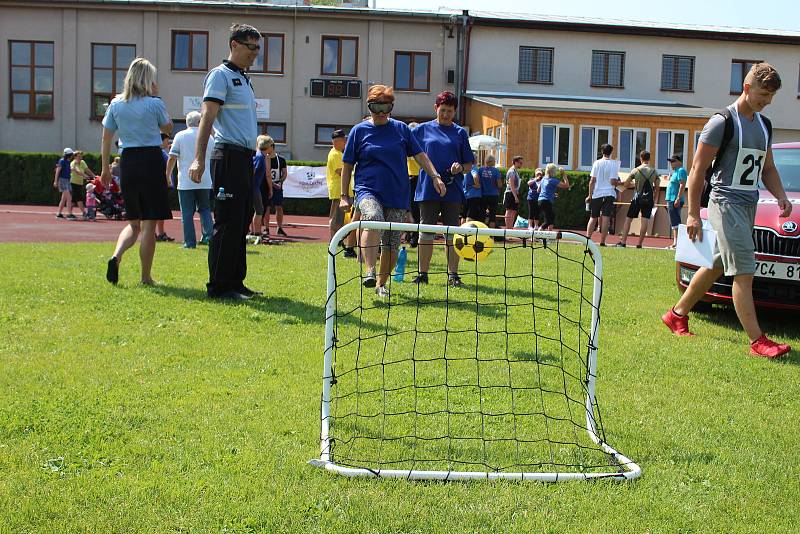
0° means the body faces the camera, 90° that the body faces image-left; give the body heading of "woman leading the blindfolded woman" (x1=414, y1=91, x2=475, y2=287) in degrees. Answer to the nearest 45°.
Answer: approximately 0°

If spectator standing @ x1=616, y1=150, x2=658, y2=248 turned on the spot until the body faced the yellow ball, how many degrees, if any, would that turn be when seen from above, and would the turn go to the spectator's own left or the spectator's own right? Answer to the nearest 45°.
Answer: approximately 180°

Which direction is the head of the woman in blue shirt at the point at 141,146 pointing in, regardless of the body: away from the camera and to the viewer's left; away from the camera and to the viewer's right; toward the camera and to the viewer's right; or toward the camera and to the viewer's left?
away from the camera and to the viewer's right

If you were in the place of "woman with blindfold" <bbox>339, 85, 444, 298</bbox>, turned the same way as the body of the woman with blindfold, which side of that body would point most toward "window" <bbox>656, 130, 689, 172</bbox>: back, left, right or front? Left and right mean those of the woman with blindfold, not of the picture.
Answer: back

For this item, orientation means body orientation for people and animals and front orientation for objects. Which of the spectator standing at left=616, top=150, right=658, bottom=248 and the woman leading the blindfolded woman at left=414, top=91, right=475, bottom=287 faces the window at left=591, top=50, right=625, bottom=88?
the spectator standing
